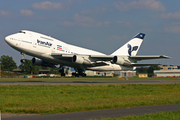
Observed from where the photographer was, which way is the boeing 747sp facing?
facing the viewer and to the left of the viewer
